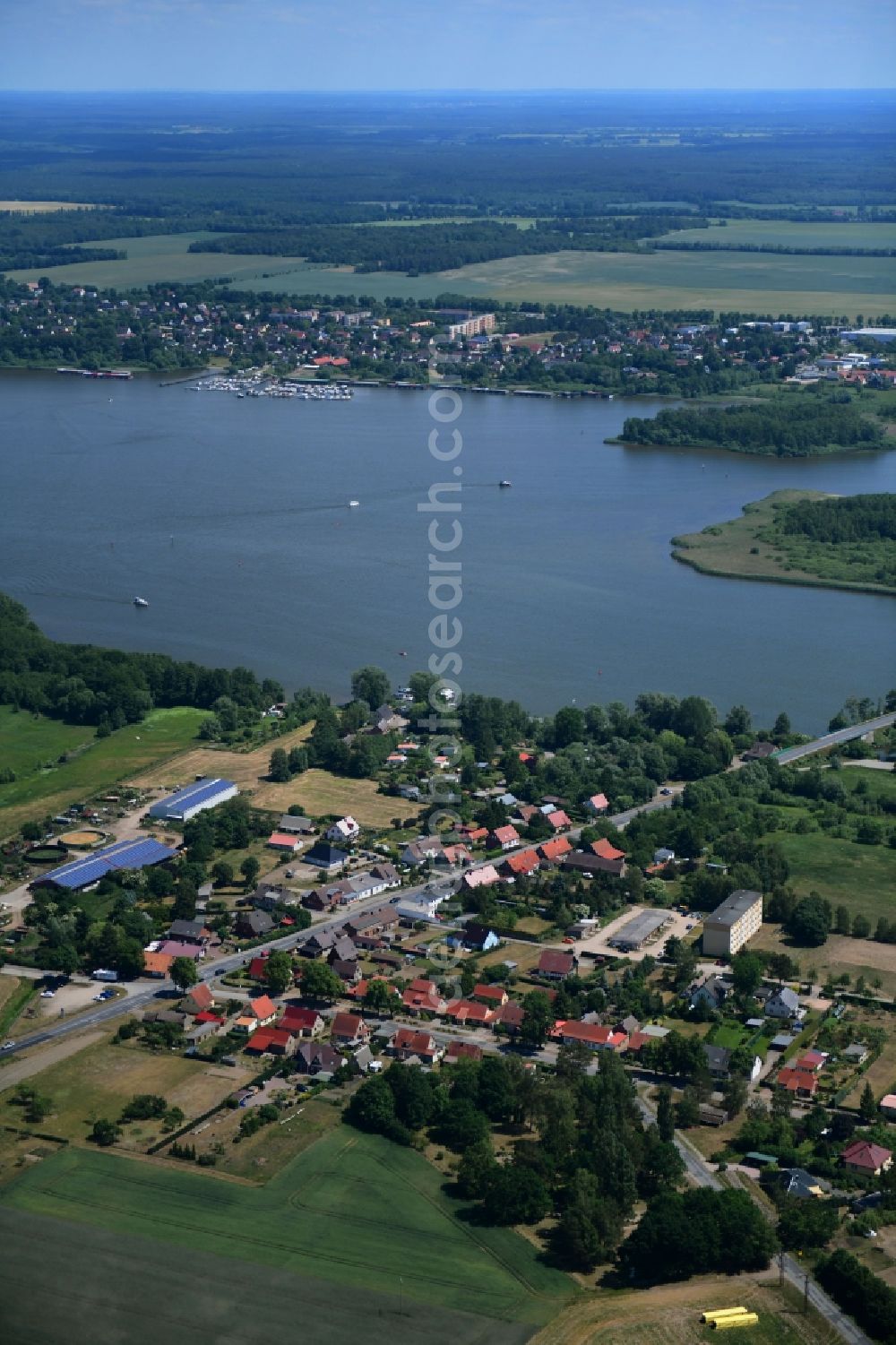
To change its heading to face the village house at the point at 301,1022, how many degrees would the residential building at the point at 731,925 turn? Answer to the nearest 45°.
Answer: approximately 90° to its right

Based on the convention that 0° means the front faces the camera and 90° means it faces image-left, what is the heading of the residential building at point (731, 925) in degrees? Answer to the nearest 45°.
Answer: approximately 315°

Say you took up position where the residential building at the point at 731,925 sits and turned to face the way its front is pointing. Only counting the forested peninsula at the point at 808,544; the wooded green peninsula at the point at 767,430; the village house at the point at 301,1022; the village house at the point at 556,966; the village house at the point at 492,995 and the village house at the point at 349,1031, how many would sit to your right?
4

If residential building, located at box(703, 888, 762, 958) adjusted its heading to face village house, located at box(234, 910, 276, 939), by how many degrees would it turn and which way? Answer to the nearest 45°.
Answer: approximately 135° to its right

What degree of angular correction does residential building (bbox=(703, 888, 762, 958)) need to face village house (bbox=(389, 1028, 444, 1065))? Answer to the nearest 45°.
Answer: approximately 90° to its right

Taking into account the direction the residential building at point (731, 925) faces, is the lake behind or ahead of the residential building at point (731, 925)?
behind

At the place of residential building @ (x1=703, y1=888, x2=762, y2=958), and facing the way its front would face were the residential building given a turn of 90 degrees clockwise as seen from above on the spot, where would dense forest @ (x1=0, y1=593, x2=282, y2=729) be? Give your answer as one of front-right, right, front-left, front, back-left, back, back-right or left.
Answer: right

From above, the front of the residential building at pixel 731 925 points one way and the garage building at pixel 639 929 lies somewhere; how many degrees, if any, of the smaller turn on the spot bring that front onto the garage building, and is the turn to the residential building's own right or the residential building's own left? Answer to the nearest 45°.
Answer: approximately 135° to the residential building's own right

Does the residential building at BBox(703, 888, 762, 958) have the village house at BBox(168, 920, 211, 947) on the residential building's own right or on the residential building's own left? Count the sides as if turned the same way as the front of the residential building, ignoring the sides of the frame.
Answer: on the residential building's own right

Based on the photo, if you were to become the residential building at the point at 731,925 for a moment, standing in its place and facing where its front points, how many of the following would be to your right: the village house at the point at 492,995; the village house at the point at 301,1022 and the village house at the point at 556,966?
3

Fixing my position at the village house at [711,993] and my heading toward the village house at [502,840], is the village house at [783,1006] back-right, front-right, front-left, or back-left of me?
back-right

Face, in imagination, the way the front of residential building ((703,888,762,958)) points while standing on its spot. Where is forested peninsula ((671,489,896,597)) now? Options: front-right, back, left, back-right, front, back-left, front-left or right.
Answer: back-left

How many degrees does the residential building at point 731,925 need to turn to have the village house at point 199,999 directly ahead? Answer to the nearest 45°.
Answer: approximately 90° to its right

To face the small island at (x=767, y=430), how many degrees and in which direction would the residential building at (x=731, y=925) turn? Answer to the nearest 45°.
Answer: approximately 135° to its left

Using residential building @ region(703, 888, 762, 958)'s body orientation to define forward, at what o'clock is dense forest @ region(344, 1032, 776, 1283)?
The dense forest is roughly at 2 o'clock from the residential building.
